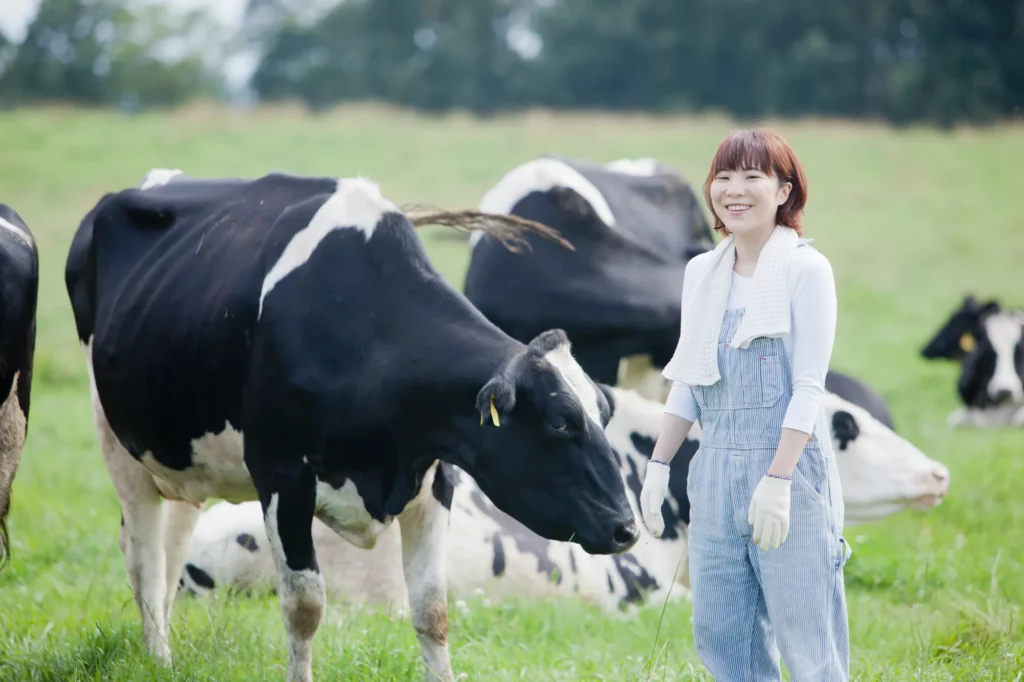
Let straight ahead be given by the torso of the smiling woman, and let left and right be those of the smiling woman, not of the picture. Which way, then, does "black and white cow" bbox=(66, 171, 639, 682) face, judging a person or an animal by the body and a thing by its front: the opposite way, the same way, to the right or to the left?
to the left

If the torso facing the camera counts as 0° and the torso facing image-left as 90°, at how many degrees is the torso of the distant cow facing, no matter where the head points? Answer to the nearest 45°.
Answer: approximately 90°

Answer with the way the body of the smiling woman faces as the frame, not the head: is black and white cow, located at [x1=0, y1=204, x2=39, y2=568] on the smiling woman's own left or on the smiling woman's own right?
on the smiling woman's own right

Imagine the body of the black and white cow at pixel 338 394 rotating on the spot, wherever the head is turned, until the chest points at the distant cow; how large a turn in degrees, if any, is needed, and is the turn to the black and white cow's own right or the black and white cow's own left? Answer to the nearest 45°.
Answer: approximately 90° to the black and white cow's own left

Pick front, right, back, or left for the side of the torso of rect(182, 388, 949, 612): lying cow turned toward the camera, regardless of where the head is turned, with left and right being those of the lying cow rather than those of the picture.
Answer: right

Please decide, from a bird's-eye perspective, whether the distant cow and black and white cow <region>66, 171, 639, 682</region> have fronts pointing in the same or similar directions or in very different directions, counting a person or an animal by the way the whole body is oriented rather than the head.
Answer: very different directions

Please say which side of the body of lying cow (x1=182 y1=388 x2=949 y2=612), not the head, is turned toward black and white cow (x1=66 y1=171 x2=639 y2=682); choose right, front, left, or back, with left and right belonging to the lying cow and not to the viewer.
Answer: right

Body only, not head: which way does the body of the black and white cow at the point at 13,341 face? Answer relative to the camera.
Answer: to the viewer's left

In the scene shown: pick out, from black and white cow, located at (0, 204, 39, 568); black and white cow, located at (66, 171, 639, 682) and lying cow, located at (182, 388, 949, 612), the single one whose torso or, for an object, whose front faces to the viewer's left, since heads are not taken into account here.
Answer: black and white cow, located at (0, 204, 39, 568)

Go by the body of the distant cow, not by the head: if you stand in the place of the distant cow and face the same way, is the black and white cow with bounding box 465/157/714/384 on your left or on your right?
on your left

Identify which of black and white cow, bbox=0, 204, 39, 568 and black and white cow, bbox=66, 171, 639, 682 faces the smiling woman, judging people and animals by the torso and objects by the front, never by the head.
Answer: black and white cow, bbox=66, 171, 639, 682

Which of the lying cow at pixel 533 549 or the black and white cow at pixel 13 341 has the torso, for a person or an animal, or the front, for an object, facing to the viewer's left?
the black and white cow
